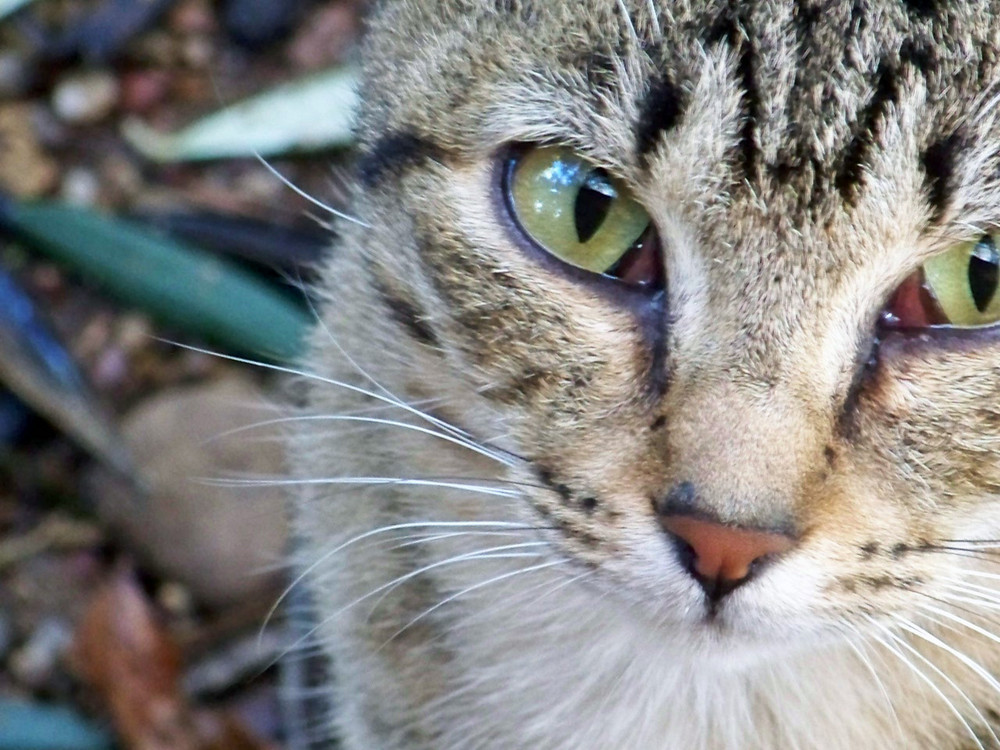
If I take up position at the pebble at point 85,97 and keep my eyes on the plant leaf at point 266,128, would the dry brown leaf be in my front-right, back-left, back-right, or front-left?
front-right

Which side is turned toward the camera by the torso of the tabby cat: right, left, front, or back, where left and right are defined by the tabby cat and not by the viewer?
front

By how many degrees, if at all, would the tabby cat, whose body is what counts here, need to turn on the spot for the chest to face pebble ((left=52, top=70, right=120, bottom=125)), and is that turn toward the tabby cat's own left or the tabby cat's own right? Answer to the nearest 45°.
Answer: approximately 135° to the tabby cat's own right

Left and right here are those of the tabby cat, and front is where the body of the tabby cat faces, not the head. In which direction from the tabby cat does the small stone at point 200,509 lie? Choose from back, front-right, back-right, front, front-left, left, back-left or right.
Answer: back-right
